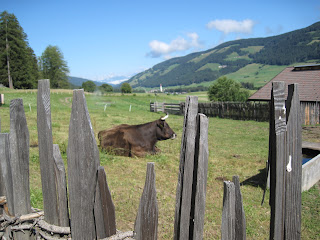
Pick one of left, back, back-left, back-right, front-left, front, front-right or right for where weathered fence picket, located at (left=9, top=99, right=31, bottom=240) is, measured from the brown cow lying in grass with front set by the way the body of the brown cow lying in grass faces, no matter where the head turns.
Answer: right

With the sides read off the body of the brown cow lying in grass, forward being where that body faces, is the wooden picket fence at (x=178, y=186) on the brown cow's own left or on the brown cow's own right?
on the brown cow's own right

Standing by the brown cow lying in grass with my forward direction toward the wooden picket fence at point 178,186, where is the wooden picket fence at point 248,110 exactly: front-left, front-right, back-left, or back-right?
back-left

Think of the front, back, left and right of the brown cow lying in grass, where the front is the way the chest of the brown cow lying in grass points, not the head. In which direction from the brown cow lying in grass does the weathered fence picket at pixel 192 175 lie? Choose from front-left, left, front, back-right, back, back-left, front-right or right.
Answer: right

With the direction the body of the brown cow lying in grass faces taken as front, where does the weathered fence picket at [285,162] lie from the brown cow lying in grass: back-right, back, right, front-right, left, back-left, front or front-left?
right

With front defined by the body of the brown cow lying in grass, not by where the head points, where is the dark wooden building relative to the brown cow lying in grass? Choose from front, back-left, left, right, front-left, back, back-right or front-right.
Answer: front-left

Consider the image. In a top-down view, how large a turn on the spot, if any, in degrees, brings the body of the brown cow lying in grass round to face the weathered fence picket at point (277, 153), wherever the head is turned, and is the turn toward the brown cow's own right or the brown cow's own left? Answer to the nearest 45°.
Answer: approximately 90° to the brown cow's own right

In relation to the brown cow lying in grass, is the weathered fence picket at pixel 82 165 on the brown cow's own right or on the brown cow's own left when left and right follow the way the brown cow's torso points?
on the brown cow's own right

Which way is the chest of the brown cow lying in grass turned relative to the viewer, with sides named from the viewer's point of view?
facing to the right of the viewer

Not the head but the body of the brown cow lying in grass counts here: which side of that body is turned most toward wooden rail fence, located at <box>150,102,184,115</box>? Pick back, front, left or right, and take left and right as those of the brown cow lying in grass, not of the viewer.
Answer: left

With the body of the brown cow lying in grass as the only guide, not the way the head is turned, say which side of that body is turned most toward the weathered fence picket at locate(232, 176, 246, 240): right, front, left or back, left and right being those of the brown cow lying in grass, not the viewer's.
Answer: right

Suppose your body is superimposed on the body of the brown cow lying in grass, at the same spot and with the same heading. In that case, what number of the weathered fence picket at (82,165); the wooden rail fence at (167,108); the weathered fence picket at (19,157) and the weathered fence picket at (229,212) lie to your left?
1

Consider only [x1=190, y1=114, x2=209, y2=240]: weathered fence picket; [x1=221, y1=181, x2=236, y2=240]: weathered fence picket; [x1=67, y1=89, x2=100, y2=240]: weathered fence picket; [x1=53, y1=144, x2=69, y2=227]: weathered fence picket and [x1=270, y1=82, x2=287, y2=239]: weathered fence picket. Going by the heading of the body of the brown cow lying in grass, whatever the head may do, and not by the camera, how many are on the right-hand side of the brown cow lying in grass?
5

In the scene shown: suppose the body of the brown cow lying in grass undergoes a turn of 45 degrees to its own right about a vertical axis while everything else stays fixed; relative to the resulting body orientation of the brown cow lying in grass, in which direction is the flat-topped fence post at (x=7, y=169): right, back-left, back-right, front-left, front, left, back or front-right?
front-right
